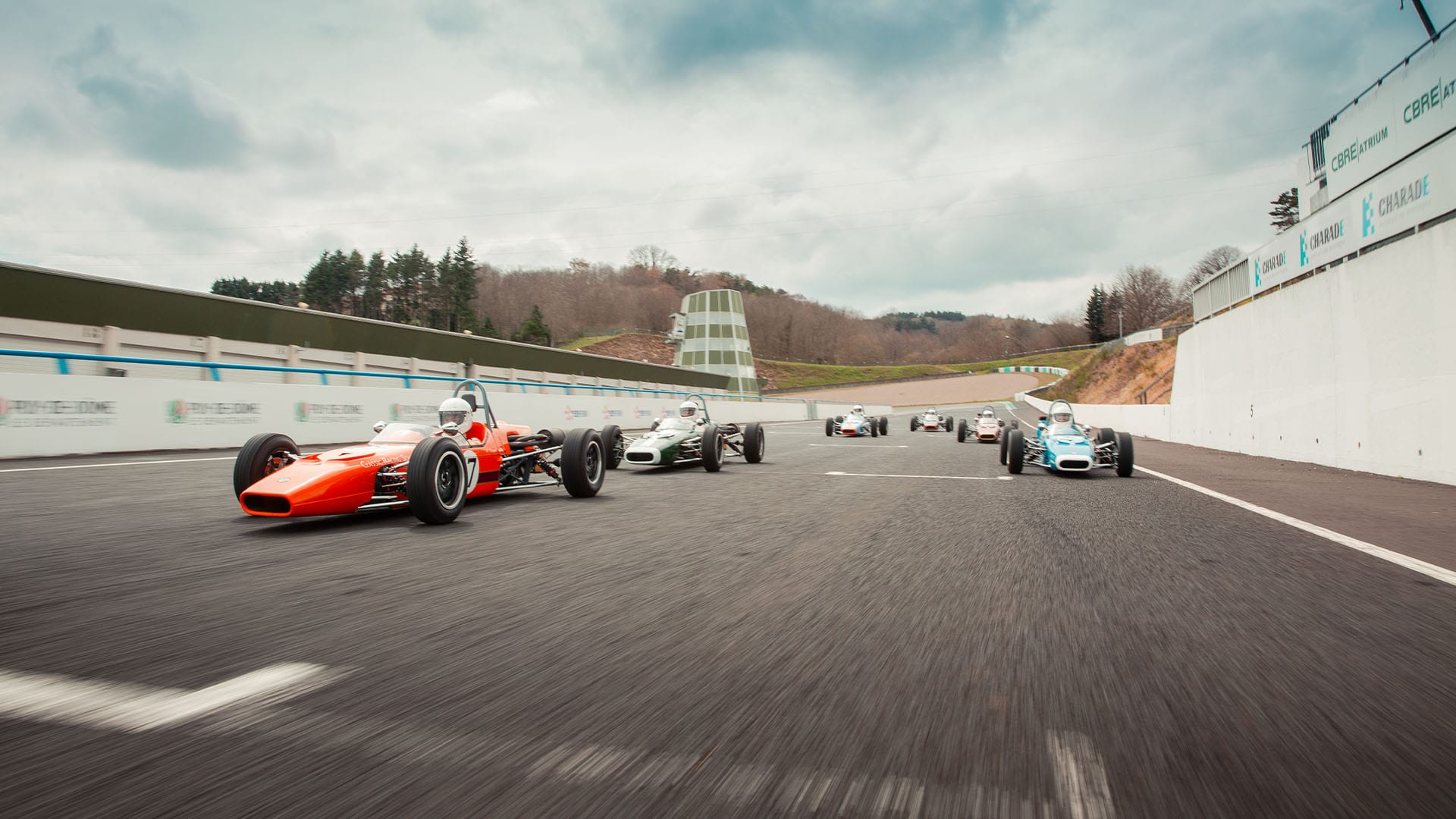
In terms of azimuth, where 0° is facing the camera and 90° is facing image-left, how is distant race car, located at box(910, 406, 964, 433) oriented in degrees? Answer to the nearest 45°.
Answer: approximately 0°

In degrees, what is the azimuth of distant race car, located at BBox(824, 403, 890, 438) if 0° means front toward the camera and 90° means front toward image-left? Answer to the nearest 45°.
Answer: approximately 0°

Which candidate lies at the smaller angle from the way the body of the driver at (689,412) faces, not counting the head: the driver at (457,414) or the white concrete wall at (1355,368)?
the driver

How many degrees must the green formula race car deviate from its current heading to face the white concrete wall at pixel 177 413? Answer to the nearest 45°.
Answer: approximately 45° to its right

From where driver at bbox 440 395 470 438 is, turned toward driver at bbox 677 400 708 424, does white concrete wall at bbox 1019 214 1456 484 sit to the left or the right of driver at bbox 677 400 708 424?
right

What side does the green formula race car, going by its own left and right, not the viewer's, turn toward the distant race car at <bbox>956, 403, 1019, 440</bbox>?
back

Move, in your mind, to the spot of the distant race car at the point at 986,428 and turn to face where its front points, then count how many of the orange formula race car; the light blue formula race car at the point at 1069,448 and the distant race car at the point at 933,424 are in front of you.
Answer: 2

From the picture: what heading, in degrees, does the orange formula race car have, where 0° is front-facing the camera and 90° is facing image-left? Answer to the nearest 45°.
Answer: approximately 45°
